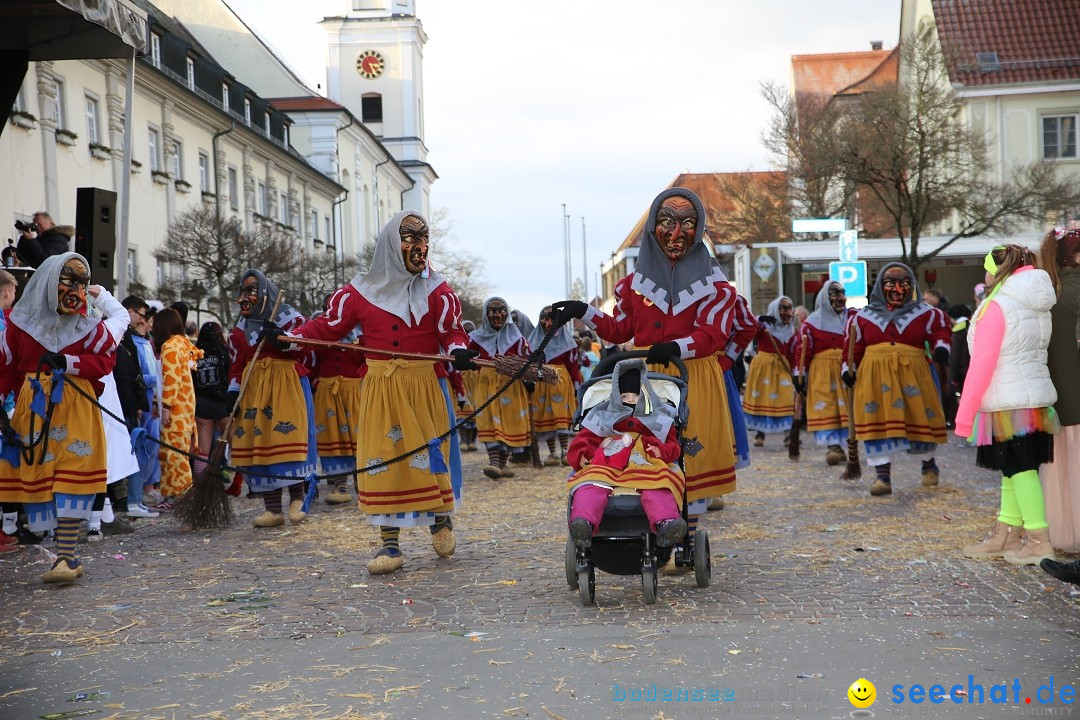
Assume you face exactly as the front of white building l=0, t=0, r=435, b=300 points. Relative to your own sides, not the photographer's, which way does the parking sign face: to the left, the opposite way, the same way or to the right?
to the right

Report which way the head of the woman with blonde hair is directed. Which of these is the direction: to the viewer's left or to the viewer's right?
to the viewer's left

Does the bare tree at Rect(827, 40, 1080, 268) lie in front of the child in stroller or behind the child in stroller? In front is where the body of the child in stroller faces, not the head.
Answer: behind

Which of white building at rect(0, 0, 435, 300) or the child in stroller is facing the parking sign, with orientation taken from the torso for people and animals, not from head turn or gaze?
the white building

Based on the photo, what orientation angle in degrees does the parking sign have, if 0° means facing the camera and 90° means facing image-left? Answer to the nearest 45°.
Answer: approximately 0°

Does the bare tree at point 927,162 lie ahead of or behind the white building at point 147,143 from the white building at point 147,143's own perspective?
ahead

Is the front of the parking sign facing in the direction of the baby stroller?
yes

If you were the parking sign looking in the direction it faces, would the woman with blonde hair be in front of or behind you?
in front

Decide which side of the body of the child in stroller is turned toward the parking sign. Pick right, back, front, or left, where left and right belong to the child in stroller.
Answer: back

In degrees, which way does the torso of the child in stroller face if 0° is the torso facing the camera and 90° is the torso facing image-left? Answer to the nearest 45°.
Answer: approximately 0°

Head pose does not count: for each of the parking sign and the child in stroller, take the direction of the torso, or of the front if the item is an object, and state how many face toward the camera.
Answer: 2

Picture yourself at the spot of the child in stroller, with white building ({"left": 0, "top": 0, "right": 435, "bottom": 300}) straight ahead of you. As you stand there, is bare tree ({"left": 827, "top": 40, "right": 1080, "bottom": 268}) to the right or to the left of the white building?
right
